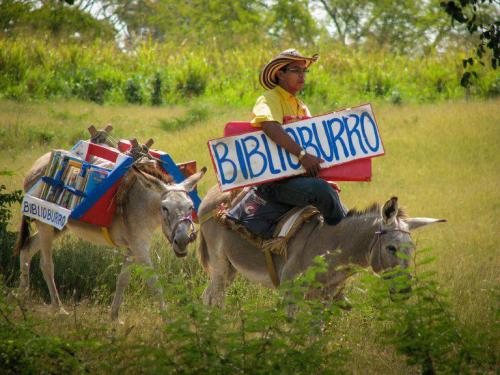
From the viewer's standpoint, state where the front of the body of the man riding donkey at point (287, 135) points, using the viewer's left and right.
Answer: facing to the right of the viewer

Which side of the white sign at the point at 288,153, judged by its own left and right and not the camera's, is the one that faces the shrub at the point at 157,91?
back

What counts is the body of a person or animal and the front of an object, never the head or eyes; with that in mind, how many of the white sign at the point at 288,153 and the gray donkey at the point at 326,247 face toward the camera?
1

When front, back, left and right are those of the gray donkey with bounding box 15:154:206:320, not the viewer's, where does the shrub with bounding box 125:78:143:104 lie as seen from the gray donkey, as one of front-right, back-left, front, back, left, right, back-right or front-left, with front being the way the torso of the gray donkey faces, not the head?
back-left

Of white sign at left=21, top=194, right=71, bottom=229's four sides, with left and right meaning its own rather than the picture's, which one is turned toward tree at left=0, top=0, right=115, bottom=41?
back

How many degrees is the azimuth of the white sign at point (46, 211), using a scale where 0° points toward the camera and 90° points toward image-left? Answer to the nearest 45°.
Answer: approximately 0°

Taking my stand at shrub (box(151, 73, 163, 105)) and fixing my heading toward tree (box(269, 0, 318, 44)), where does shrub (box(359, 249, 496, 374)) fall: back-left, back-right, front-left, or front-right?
back-right

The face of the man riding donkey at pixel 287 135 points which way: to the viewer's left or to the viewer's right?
to the viewer's right

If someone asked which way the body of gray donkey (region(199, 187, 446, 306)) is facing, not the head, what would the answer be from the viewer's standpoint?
to the viewer's right

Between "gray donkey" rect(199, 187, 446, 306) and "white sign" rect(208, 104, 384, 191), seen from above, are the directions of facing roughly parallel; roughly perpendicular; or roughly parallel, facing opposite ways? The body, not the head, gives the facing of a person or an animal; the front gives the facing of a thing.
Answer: roughly perpendicular

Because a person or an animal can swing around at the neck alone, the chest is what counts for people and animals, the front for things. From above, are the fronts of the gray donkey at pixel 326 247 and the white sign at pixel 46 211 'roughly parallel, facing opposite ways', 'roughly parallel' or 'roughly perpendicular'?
roughly perpendicular

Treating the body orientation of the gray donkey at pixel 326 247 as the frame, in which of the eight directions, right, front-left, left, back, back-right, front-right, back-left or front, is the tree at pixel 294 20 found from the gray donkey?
left

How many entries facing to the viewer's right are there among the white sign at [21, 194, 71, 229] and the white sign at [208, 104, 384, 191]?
0

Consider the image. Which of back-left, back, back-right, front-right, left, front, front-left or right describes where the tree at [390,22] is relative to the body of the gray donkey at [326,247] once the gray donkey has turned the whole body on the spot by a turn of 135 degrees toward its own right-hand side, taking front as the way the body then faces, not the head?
back-right

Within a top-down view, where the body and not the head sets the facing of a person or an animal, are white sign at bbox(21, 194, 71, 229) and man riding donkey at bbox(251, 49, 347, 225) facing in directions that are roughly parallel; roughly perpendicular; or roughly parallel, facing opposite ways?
roughly perpendicular

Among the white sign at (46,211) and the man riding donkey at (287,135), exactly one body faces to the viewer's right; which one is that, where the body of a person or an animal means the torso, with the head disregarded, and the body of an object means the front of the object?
the man riding donkey

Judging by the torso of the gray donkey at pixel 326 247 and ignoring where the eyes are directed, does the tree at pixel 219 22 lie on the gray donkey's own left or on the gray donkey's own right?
on the gray donkey's own left

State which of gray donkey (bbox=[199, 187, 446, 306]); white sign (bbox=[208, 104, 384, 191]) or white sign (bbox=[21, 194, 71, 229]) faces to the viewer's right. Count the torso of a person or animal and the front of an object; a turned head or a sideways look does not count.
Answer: the gray donkey
